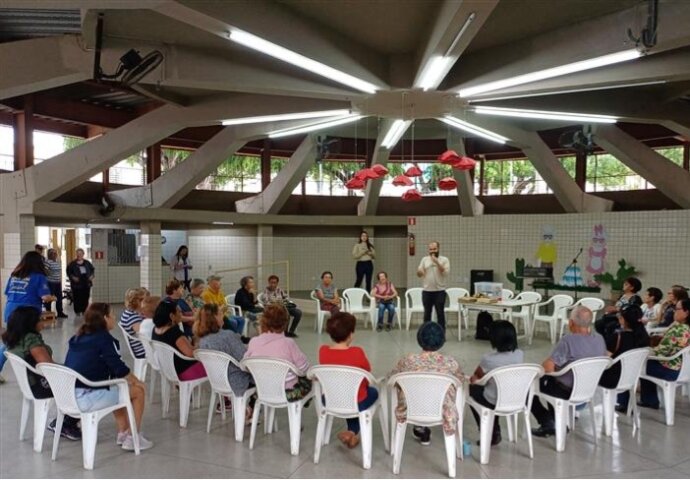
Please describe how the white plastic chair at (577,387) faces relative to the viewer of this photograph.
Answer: facing away from the viewer and to the left of the viewer

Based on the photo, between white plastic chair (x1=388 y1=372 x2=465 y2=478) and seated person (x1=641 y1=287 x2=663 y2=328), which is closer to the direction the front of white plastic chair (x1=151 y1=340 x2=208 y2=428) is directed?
the seated person

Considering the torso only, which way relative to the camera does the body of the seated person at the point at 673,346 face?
to the viewer's left

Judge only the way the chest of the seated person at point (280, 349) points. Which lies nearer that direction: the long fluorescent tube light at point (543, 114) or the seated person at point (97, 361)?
the long fluorescent tube light

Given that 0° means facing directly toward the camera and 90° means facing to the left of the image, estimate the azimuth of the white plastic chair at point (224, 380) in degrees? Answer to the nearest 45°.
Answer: approximately 225°

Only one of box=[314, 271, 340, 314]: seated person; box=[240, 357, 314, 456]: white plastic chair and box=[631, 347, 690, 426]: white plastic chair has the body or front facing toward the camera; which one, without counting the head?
the seated person

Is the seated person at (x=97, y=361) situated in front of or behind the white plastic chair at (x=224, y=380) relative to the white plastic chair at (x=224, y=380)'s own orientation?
behind

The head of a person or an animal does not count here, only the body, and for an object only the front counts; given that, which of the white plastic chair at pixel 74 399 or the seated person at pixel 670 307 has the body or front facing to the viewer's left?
the seated person

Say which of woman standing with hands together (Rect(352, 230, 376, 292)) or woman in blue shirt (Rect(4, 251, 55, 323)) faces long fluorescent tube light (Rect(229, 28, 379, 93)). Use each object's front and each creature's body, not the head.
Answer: the woman standing with hands together

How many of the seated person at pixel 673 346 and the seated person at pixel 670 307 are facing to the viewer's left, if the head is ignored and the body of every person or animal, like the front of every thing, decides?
2

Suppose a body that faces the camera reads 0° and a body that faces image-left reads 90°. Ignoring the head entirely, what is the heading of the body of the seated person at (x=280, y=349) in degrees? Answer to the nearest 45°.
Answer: approximately 225°

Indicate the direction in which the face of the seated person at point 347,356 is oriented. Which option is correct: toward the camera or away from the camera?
away from the camera

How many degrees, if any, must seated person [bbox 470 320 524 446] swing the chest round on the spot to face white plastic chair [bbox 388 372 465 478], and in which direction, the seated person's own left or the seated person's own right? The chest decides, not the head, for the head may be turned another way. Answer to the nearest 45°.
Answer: approximately 90° to the seated person's own left
